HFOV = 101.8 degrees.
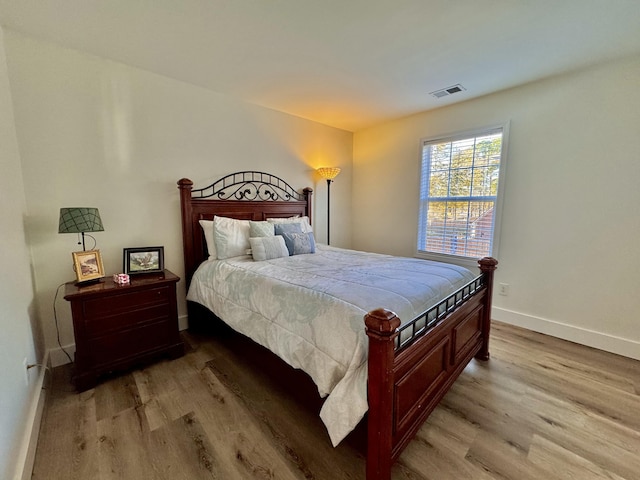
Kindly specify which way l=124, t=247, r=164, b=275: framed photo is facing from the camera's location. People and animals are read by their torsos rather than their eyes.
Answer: facing the viewer

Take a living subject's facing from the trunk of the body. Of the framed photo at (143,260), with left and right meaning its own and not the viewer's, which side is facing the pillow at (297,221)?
left

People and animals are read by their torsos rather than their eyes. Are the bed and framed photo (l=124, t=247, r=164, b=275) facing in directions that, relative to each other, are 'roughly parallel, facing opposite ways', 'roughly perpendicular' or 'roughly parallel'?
roughly parallel

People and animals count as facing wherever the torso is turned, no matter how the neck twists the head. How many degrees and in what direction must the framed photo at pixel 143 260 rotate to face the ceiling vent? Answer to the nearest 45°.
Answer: approximately 90° to its left

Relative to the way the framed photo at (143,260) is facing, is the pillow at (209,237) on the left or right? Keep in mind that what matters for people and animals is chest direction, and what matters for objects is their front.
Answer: on its left

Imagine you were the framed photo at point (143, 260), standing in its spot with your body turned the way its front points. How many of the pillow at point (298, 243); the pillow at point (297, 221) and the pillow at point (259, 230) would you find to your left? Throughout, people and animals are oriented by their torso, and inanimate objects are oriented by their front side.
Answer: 3

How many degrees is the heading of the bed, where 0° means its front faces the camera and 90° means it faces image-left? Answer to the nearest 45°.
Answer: approximately 315°

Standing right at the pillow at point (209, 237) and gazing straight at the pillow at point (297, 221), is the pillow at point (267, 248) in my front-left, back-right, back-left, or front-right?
front-right

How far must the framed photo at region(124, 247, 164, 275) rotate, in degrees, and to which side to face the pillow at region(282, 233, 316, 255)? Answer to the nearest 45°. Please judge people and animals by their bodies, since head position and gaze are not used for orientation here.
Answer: approximately 90° to its left

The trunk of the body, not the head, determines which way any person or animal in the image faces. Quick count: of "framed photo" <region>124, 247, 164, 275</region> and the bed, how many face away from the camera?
0

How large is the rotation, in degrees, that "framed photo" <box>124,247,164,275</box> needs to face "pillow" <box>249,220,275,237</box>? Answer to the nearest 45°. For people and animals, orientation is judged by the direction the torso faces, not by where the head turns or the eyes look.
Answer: approximately 90° to its left

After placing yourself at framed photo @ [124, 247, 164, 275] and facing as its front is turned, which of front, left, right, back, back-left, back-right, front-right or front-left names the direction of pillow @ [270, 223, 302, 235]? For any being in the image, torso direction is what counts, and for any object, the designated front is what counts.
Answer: left
